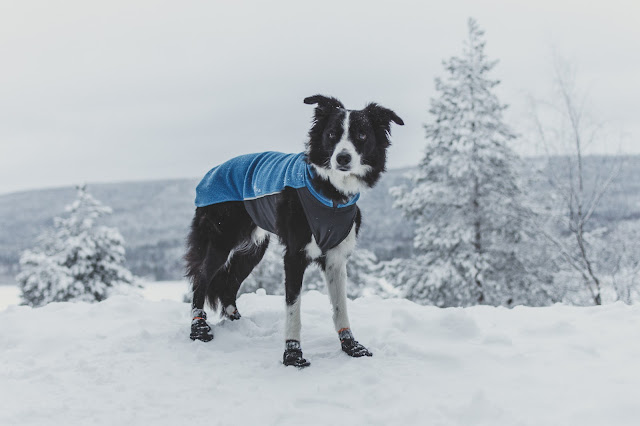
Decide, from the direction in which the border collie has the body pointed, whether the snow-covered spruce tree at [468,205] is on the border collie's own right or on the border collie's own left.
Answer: on the border collie's own left

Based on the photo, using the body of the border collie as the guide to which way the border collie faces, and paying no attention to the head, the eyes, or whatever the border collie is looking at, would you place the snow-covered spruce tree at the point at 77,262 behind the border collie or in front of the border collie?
behind

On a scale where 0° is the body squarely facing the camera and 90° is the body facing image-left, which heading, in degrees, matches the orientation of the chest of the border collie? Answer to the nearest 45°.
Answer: approximately 315°
